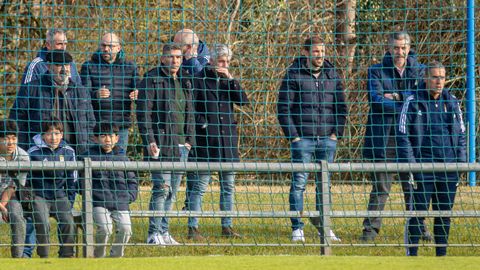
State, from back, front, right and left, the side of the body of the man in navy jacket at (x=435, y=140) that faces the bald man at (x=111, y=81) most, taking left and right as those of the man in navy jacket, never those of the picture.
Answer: right

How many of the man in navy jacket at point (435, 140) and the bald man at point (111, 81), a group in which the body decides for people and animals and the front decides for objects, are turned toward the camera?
2

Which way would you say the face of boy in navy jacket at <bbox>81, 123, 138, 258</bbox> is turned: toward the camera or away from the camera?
toward the camera

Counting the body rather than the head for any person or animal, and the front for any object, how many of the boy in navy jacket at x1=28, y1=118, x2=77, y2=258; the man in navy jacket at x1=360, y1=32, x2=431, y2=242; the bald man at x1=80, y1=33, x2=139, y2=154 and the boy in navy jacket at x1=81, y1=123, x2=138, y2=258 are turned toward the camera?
4

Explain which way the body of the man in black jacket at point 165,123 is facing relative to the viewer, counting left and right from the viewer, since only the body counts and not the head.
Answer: facing the viewer and to the right of the viewer

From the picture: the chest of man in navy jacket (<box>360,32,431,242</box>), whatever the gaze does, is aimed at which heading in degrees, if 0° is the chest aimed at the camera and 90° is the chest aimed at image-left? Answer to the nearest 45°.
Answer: approximately 0°

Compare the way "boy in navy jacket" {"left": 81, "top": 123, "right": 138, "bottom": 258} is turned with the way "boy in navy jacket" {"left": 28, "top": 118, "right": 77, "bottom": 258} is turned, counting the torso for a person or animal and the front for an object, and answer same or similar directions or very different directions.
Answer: same or similar directions

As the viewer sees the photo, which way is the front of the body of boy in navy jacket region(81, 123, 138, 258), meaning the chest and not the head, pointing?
toward the camera

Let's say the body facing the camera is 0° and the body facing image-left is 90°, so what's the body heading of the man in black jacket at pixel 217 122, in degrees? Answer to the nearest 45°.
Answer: approximately 315°

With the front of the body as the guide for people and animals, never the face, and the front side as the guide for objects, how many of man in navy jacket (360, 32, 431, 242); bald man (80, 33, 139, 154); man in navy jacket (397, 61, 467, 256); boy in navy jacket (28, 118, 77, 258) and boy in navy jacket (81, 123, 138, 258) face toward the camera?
5

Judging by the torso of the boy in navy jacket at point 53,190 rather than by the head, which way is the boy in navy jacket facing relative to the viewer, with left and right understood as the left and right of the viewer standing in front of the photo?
facing the viewer

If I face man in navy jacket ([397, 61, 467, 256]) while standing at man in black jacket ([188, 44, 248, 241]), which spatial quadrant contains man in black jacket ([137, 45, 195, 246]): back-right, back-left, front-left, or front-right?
back-right
